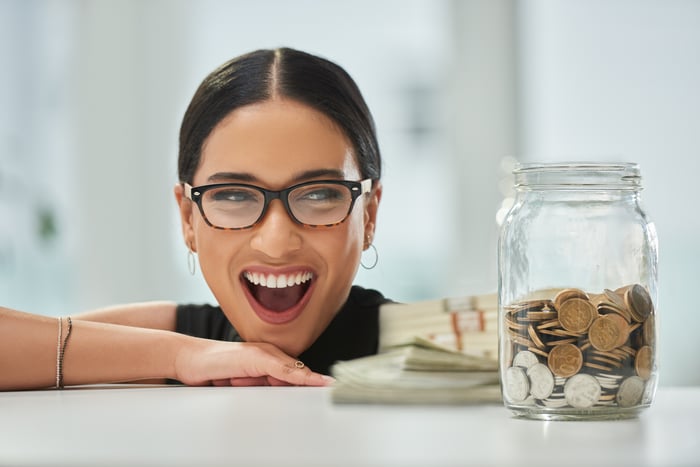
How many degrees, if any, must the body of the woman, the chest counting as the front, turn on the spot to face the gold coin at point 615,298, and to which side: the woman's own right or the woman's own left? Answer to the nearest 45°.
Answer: approximately 45° to the woman's own left

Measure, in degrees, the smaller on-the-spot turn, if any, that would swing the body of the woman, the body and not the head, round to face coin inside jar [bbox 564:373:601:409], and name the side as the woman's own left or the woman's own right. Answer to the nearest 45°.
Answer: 0° — they already face it

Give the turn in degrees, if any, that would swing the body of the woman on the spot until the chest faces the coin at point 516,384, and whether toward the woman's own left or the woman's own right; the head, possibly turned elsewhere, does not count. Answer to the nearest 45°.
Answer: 0° — they already face it

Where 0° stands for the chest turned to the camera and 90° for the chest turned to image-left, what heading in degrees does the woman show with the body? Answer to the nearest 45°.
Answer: approximately 0°

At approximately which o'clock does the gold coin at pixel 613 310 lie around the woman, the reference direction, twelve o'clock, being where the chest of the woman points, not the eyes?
The gold coin is roughly at 11 o'clock from the woman.
